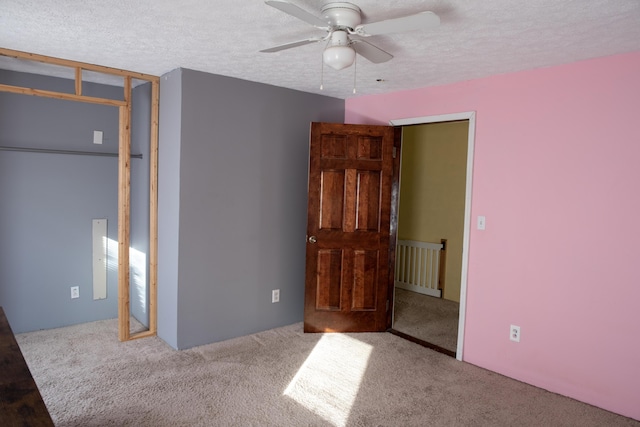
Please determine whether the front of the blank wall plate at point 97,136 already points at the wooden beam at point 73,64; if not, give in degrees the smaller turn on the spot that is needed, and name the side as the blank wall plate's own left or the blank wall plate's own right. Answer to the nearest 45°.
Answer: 0° — it already faces it

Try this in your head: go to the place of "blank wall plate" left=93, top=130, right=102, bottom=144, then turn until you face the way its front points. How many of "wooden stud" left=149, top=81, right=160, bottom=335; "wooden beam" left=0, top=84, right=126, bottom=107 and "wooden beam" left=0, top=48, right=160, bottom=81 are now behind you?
0

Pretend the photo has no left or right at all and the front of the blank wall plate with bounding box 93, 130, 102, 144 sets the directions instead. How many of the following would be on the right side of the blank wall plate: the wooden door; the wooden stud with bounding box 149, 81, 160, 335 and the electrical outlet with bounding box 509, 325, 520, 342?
0

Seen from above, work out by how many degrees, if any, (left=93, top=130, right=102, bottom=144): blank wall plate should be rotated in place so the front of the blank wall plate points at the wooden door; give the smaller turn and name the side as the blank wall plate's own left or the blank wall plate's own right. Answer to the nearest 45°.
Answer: approximately 45° to the blank wall plate's own left

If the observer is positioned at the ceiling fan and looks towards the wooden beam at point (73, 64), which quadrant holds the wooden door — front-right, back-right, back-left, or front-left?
front-right

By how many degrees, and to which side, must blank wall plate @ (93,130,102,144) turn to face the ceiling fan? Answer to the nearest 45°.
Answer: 0° — it already faces it

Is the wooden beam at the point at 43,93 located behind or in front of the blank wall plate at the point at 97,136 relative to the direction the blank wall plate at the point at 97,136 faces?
in front

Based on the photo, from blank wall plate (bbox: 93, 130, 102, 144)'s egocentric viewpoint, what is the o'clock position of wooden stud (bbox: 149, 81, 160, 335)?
The wooden stud is roughly at 11 o'clock from the blank wall plate.

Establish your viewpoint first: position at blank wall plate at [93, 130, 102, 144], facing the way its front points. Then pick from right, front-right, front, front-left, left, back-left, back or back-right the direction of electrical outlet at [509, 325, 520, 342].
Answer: front-left

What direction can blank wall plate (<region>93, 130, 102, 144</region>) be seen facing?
toward the camera
